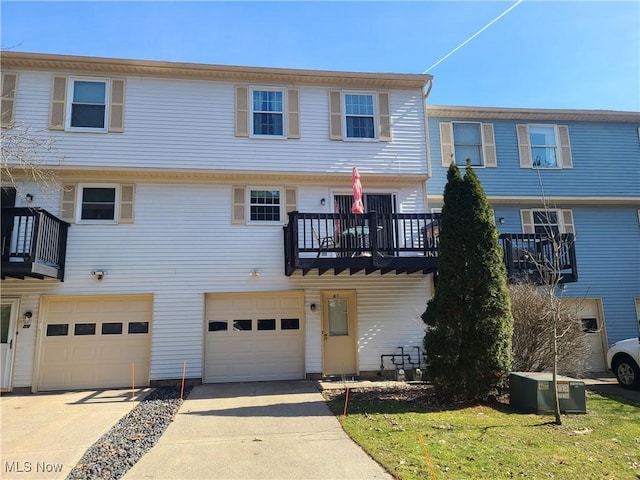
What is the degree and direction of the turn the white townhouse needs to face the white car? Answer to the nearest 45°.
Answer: approximately 90° to its left

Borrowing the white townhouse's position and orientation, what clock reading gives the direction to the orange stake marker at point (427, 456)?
The orange stake marker is roughly at 11 o'clock from the white townhouse.

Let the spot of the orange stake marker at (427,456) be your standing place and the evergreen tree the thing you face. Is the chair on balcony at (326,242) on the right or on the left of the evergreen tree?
left

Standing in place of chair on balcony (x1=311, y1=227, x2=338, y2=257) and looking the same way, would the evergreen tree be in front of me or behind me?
in front

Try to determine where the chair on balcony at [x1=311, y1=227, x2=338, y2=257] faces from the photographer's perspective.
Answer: facing to the right of the viewer

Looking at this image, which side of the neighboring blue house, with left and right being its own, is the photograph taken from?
front

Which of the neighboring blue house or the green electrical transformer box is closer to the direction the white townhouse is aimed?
the green electrical transformer box

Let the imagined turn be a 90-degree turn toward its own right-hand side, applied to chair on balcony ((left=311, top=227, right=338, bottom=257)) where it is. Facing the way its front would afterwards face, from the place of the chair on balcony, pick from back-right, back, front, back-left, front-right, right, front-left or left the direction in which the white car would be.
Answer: left

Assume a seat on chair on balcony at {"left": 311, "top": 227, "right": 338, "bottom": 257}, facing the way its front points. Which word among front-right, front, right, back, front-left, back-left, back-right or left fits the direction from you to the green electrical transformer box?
front-right

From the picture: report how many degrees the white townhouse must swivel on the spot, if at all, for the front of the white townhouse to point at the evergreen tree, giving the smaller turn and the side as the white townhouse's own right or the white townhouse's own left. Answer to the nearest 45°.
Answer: approximately 45° to the white townhouse's own left

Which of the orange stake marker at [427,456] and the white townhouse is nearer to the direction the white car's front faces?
the white townhouse

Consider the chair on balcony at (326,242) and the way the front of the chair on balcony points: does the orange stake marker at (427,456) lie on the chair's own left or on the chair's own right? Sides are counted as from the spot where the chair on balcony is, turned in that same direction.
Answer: on the chair's own right

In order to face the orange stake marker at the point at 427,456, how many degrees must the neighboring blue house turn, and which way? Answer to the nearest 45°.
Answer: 0° — it already faces it

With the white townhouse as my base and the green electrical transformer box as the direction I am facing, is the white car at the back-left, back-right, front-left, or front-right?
front-left

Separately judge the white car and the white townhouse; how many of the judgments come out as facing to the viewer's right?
0

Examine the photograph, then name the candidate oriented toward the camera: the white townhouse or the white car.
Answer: the white townhouse

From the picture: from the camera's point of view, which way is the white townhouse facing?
toward the camera

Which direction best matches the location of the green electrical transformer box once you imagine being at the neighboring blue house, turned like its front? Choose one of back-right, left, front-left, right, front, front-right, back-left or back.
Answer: front

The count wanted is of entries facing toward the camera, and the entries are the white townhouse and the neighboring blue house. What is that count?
2

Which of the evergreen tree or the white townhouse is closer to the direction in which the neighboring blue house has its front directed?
the evergreen tree
